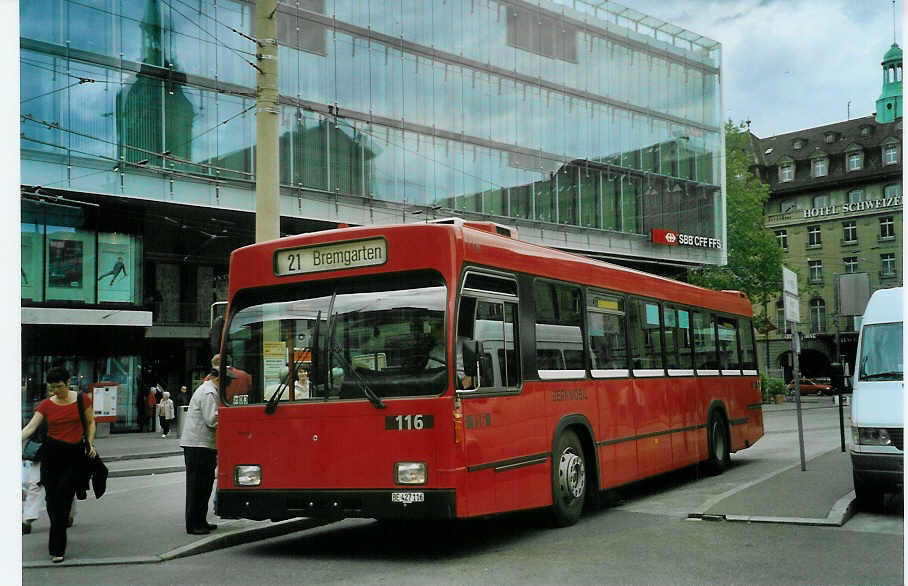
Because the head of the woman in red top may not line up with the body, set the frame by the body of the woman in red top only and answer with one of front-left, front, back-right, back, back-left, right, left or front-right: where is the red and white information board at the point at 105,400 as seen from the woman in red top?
back

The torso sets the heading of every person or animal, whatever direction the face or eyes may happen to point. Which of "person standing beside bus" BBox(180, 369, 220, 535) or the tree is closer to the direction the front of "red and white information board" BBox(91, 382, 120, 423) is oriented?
the person standing beside bus

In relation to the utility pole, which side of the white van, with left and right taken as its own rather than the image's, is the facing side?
right

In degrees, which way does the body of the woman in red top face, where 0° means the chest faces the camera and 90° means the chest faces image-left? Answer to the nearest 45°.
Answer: approximately 0°

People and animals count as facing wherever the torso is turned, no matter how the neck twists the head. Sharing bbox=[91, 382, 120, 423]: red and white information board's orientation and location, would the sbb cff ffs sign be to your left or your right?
on your left

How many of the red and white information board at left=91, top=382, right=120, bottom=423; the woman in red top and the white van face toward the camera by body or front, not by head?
3

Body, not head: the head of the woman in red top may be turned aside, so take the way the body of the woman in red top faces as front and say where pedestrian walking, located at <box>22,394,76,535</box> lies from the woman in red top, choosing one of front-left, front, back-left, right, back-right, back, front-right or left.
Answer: back

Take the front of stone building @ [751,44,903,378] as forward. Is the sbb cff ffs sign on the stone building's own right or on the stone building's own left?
on the stone building's own right

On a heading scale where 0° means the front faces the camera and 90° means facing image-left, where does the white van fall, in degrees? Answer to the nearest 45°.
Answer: approximately 0°

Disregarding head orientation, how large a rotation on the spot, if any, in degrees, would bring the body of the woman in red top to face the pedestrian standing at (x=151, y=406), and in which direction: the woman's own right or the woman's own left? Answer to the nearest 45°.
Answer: approximately 180°

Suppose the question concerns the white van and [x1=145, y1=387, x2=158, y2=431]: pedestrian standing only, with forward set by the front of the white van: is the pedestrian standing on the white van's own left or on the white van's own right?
on the white van's own right
